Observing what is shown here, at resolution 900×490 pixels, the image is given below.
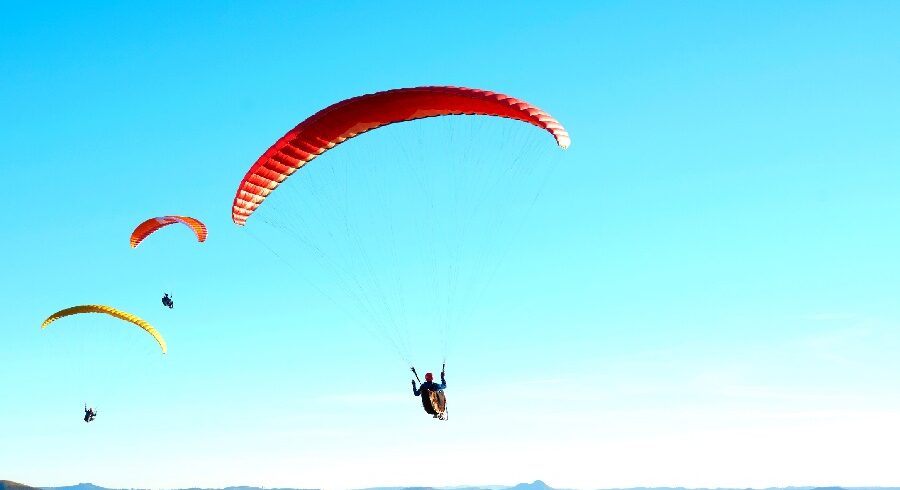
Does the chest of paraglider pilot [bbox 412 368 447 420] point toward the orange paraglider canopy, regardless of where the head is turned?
no

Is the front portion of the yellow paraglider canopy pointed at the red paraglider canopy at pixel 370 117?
no
